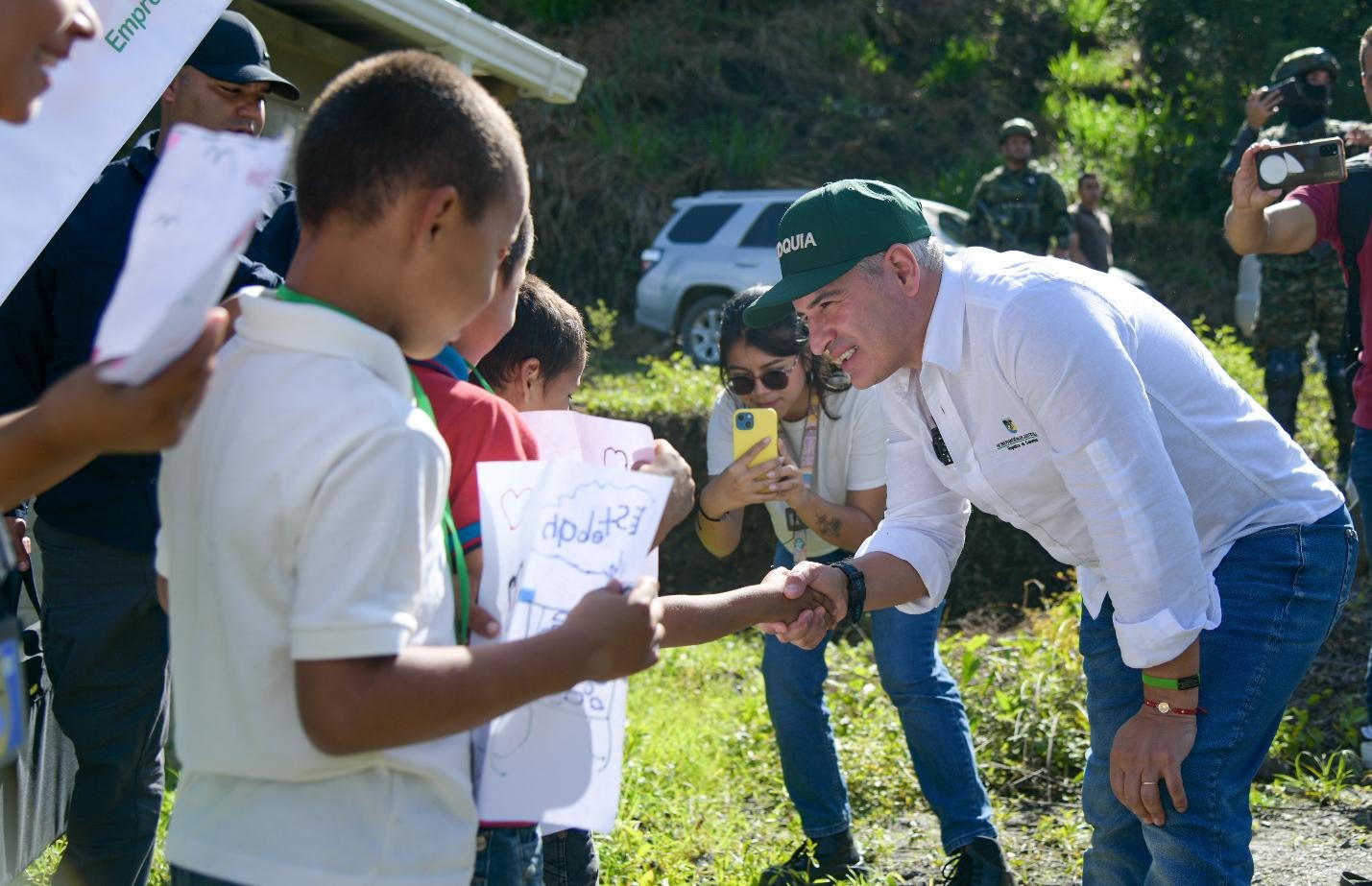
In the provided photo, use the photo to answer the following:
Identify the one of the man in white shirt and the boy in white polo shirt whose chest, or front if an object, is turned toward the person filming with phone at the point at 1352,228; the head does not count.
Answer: the boy in white polo shirt

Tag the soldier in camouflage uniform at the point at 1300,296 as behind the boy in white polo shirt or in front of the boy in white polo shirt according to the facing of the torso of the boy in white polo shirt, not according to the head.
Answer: in front

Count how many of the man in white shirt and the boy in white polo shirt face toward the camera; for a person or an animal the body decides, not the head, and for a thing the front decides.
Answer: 0

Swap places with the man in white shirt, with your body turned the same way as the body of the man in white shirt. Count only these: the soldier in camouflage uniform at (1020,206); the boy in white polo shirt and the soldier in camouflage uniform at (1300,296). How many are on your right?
2

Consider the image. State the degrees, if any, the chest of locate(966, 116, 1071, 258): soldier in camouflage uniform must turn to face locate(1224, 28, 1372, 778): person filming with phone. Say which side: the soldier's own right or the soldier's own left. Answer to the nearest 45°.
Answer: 0° — they already face them

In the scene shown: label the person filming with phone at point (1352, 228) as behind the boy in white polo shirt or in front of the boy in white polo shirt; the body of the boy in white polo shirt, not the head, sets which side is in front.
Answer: in front

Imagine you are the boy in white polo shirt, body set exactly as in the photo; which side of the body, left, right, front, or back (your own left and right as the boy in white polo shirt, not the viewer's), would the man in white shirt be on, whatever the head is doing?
front

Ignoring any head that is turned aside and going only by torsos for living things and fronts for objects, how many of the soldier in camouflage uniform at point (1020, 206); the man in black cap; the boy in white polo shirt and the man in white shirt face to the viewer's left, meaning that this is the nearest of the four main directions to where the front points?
1

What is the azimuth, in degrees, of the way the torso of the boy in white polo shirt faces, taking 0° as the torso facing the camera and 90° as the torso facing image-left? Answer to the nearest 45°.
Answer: approximately 225°

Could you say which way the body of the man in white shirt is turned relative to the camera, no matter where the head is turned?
to the viewer's left

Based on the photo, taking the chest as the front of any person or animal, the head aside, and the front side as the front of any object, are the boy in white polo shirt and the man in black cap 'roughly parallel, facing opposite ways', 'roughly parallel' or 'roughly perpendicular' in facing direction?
roughly perpendicular

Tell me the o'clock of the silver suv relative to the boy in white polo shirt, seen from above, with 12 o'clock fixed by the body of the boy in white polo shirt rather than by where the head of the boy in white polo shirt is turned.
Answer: The silver suv is roughly at 11 o'clock from the boy in white polo shirt.
